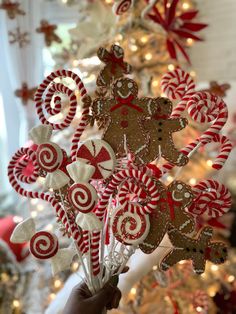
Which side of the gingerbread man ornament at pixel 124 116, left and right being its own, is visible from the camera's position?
front

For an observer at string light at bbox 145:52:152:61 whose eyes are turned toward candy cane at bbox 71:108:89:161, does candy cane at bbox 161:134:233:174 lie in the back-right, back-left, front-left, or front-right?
front-left

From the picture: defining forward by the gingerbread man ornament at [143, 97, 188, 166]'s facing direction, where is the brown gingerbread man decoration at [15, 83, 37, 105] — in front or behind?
behind

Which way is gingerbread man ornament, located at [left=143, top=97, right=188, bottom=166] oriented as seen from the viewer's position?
toward the camera

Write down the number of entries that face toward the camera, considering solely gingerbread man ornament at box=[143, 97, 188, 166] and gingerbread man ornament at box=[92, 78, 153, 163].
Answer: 2
